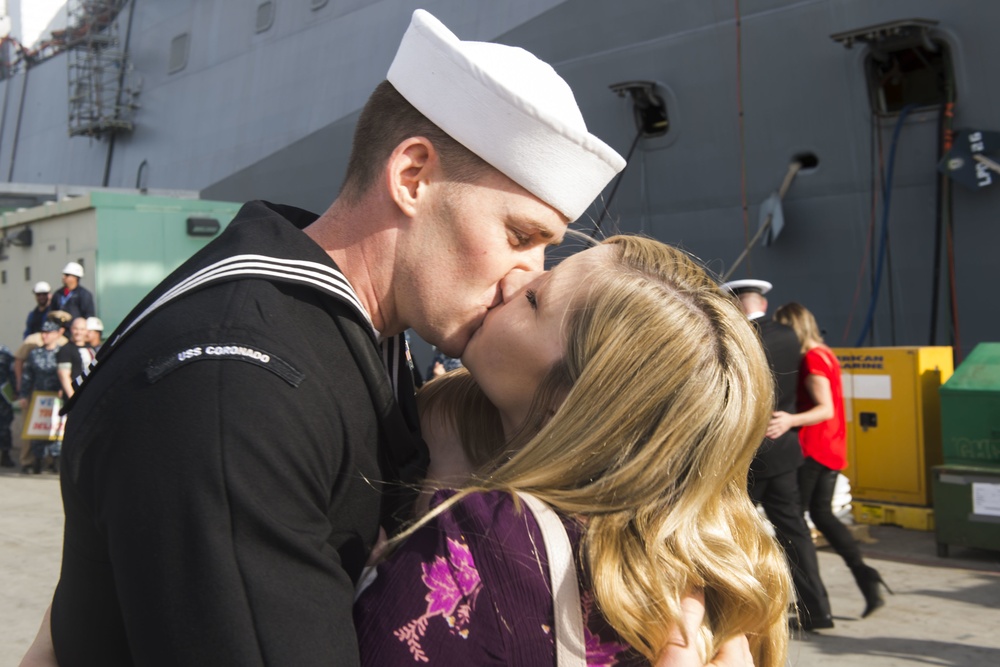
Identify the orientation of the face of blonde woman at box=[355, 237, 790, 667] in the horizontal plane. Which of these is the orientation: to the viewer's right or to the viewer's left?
to the viewer's left

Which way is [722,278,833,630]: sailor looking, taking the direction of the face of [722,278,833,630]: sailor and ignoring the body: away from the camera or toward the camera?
away from the camera

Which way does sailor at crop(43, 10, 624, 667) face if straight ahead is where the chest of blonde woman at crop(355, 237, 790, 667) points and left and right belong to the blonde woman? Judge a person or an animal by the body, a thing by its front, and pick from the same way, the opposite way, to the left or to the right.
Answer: the opposite way

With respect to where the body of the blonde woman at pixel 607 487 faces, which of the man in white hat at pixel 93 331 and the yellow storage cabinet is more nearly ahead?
the man in white hat

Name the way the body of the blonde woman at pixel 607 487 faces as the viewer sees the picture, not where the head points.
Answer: to the viewer's left

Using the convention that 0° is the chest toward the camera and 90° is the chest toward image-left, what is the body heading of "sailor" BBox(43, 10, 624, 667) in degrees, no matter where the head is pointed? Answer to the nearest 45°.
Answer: approximately 270°

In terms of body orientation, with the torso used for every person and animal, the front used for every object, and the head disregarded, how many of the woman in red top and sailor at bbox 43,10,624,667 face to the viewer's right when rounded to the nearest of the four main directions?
1

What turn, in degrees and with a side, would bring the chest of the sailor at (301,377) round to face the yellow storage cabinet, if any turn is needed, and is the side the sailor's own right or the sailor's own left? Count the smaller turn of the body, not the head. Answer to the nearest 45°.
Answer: approximately 45° to the sailor's own left

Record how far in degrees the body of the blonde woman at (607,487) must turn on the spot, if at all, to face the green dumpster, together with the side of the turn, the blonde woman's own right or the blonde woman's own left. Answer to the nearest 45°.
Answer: approximately 135° to the blonde woman's own right

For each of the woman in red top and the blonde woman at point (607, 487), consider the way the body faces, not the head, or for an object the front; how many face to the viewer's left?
2
